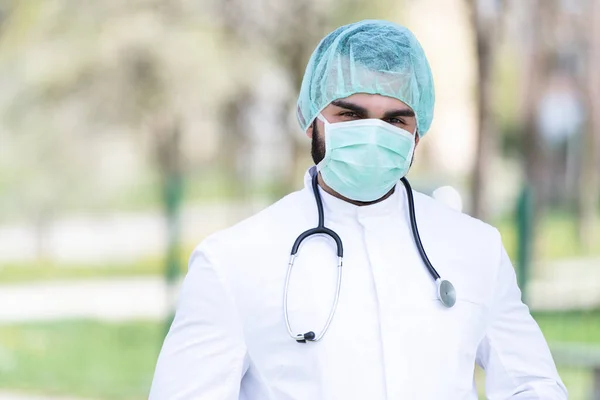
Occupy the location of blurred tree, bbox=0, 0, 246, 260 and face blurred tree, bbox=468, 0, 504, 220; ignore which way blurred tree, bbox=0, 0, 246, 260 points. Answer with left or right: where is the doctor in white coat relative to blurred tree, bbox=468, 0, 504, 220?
right

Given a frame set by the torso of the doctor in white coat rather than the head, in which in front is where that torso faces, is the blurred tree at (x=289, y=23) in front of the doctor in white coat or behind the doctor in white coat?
behind

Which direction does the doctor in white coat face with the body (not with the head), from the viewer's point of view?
toward the camera

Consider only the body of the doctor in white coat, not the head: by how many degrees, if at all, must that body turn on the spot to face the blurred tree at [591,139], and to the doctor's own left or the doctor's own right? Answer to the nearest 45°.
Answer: approximately 180°

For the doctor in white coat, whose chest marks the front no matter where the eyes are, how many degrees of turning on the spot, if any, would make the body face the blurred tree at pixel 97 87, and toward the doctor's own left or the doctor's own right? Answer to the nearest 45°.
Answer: approximately 180°

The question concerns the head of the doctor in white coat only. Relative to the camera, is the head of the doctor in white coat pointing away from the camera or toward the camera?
toward the camera

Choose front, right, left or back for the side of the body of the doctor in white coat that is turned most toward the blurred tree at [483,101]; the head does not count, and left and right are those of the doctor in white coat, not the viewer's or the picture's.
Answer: back

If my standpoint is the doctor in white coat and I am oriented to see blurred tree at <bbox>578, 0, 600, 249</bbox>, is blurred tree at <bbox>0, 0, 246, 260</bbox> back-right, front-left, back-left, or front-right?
front-left
